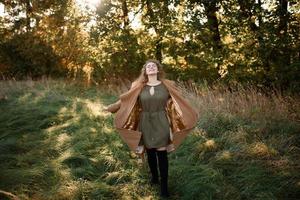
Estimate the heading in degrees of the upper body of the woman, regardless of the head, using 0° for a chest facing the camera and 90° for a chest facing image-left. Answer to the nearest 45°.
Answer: approximately 0°
